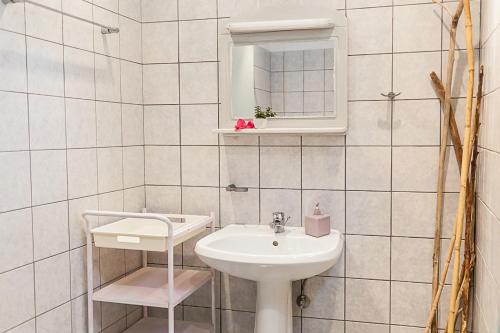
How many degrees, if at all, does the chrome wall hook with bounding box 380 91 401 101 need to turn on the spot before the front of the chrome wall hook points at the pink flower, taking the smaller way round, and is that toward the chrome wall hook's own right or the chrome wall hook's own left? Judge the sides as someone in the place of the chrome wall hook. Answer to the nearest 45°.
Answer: approximately 90° to the chrome wall hook's own right

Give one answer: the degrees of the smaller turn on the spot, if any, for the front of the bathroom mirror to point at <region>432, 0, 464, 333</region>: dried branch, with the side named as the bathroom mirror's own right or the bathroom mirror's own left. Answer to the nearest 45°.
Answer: approximately 90° to the bathroom mirror's own left

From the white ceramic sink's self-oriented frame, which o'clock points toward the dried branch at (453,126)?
The dried branch is roughly at 9 o'clock from the white ceramic sink.

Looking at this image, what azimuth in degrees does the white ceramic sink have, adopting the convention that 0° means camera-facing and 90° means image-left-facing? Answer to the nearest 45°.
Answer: approximately 0°

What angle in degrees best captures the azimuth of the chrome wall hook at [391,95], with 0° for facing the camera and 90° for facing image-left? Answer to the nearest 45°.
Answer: approximately 0°

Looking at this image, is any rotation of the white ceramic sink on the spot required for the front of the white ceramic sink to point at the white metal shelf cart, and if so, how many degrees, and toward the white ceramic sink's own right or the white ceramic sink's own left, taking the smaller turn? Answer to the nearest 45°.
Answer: approximately 90° to the white ceramic sink's own right
